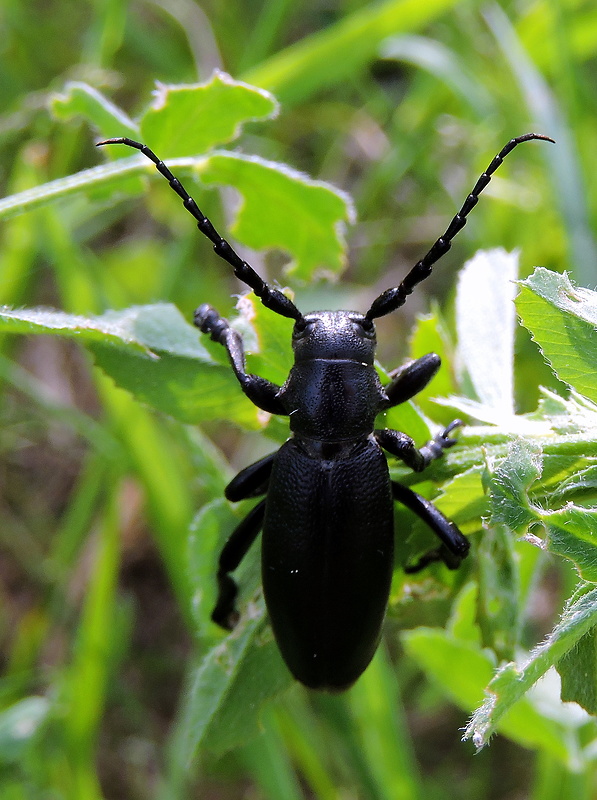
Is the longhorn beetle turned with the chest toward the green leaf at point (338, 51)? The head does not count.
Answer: yes

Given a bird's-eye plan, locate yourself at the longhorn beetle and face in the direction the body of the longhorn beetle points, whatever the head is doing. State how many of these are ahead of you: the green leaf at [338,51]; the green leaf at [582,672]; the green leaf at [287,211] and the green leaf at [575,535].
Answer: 2

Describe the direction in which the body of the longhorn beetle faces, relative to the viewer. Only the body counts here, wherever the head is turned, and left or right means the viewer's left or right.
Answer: facing away from the viewer

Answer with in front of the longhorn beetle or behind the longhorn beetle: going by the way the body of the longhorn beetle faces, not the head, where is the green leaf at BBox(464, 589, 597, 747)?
behind
